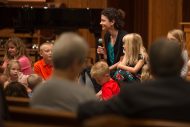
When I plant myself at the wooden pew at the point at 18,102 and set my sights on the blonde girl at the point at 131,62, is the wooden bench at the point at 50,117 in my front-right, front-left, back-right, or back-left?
back-right

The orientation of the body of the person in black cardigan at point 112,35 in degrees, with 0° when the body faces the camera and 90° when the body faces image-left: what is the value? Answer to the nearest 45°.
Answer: approximately 45°

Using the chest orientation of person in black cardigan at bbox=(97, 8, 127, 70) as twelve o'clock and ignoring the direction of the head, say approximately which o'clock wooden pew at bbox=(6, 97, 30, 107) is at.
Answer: The wooden pew is roughly at 11 o'clock from the person in black cardigan.

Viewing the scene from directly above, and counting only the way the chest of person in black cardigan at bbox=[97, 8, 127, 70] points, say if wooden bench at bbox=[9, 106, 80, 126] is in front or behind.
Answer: in front

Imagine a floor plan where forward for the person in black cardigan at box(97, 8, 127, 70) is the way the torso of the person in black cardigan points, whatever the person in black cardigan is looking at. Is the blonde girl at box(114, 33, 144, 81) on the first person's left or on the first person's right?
on the first person's left

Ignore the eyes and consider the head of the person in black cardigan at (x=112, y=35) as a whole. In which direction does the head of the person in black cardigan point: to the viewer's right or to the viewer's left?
to the viewer's left
